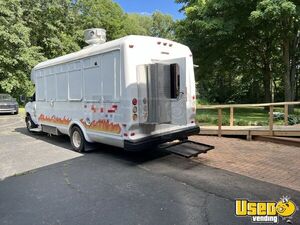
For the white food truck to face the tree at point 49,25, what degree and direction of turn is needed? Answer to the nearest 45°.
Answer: approximately 45° to its right

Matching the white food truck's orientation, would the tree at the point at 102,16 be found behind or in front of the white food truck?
in front

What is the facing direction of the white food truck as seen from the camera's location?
facing away from the viewer and to the left of the viewer

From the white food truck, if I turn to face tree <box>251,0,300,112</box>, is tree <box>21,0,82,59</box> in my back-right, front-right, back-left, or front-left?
front-left

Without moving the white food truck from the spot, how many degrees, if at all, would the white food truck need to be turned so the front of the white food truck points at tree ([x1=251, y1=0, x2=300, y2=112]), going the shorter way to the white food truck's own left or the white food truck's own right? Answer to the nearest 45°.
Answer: approximately 90° to the white food truck's own right

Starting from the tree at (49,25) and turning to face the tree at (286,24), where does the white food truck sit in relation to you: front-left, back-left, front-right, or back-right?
front-right
